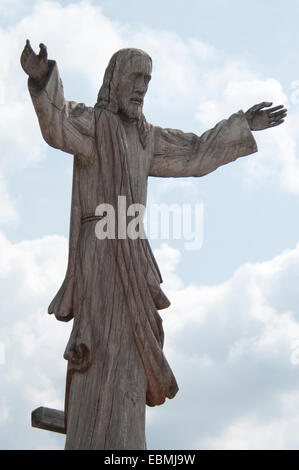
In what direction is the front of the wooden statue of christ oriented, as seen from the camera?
facing the viewer and to the right of the viewer
